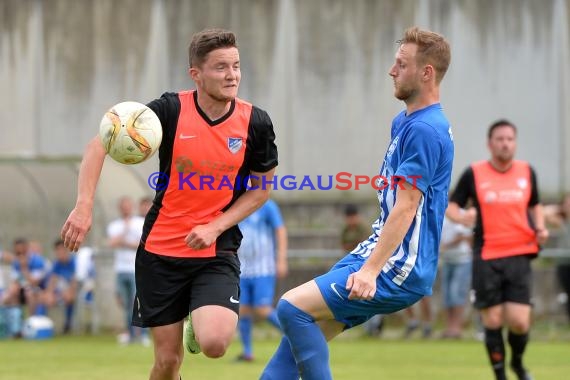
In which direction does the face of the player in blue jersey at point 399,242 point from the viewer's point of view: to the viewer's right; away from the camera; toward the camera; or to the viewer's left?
to the viewer's left

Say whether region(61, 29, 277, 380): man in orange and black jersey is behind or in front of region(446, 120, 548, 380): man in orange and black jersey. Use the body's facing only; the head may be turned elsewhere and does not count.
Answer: in front

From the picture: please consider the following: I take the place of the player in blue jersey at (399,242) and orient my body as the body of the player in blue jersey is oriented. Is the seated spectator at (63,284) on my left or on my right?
on my right

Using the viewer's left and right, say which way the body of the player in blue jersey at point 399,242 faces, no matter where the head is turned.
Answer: facing to the left of the viewer

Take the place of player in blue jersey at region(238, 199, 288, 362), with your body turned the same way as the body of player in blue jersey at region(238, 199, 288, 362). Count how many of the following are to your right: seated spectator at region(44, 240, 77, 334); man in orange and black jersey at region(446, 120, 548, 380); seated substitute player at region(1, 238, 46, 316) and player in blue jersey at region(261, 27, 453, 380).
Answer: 2

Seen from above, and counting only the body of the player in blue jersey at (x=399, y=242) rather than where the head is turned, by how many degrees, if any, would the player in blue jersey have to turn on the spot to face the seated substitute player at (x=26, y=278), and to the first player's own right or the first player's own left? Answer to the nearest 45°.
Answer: approximately 45° to the first player's own right

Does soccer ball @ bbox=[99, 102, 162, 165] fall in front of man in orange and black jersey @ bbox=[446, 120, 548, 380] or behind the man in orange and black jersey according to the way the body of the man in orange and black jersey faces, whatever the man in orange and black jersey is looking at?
in front

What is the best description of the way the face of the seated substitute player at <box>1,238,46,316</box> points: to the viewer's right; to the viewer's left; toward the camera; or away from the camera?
toward the camera

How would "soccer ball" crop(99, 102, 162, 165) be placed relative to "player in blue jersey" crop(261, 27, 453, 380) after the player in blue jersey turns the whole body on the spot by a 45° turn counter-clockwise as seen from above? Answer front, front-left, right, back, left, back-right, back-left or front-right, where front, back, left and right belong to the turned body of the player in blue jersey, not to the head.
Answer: front-right

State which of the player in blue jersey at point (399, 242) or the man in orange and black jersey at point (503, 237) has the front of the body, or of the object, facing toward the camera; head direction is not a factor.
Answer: the man in orange and black jersey

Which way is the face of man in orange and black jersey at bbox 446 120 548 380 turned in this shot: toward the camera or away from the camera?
toward the camera

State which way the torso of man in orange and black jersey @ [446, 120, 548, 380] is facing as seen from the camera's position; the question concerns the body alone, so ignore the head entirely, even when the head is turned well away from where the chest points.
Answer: toward the camera

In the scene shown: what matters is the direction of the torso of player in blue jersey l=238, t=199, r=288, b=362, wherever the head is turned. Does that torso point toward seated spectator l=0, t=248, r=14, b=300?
no
